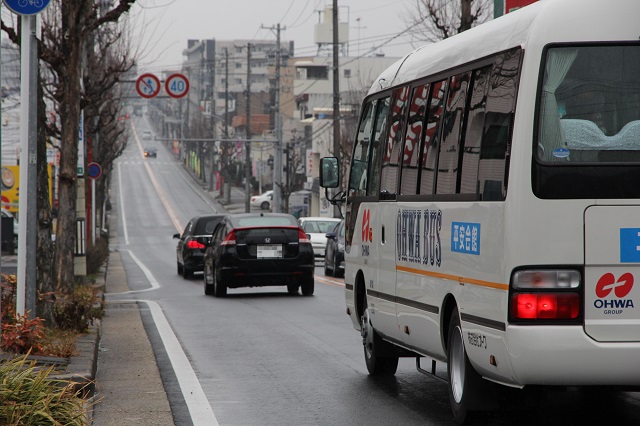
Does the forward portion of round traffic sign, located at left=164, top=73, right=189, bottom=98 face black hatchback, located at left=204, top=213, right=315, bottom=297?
yes

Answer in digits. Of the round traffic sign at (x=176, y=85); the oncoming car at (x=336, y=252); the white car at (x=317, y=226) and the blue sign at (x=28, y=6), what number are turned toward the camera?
4

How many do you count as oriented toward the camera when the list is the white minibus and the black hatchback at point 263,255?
0

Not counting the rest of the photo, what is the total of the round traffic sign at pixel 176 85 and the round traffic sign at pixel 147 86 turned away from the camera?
0

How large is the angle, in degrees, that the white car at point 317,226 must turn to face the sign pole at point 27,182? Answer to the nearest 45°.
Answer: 0° — it already faces it

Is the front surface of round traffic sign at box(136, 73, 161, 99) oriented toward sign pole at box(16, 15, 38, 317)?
yes

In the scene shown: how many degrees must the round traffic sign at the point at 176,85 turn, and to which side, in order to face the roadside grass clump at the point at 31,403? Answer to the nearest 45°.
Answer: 0° — it already faces it

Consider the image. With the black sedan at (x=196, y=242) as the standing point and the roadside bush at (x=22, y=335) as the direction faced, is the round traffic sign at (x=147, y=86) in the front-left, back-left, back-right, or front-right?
back-right

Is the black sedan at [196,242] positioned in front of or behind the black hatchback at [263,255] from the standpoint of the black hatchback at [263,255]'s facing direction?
in front

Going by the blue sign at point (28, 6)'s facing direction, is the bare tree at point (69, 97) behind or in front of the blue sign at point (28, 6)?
behind

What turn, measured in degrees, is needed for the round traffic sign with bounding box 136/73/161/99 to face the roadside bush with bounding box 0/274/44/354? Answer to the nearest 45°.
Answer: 0° — it already faces it

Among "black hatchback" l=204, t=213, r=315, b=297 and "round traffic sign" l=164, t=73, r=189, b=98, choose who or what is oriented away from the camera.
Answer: the black hatchback

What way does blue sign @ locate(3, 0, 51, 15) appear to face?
toward the camera

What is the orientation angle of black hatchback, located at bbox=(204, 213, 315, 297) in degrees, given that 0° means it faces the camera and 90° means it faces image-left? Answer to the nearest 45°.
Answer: approximately 180°

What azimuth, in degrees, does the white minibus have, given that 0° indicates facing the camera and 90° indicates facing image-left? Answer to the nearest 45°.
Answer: approximately 135°

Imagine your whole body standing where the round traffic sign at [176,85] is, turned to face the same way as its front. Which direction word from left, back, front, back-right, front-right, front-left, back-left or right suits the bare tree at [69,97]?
front

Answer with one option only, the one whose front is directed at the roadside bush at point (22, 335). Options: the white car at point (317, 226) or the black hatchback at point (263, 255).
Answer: the white car

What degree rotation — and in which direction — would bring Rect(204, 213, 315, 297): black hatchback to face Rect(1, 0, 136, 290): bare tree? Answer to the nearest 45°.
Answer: approximately 135° to its left
